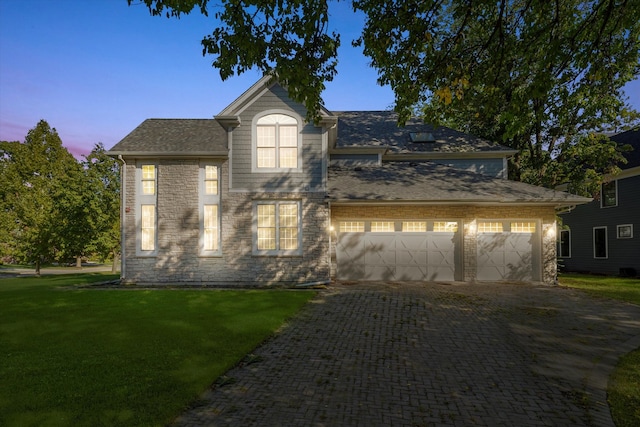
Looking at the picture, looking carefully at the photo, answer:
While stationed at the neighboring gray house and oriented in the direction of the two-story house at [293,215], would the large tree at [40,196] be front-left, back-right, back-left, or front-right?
front-right

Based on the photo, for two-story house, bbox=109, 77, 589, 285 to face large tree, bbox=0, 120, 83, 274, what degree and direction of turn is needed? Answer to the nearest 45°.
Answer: approximately 135° to its right

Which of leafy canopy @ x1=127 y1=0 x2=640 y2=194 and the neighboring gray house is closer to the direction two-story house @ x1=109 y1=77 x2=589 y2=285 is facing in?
the leafy canopy

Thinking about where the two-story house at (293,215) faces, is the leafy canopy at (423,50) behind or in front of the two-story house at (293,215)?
in front

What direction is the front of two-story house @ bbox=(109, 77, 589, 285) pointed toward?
toward the camera

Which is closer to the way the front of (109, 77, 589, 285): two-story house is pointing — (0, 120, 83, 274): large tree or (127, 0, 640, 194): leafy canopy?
the leafy canopy

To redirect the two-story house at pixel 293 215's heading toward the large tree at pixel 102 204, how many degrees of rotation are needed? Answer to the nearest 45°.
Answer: approximately 135° to its right

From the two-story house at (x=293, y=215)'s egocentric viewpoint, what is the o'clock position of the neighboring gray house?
The neighboring gray house is roughly at 8 o'clock from the two-story house.

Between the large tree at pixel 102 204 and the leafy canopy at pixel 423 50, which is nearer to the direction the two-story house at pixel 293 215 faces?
the leafy canopy
